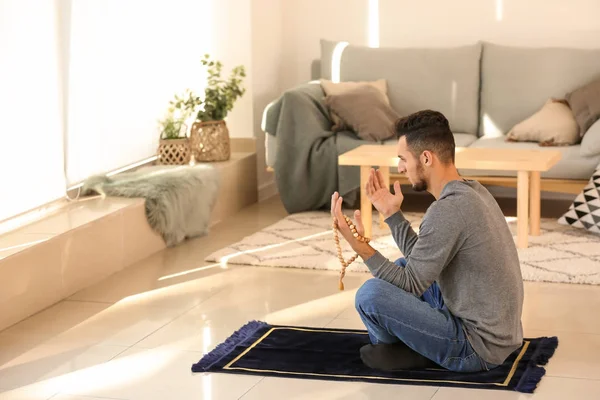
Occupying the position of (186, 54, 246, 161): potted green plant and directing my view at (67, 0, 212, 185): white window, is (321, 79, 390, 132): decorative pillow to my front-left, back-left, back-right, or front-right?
back-left

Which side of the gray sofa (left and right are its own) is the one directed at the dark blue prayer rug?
front

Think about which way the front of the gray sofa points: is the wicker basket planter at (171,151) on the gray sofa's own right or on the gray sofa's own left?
on the gray sofa's own right

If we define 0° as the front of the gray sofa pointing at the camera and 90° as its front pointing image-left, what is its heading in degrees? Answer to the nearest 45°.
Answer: approximately 0°

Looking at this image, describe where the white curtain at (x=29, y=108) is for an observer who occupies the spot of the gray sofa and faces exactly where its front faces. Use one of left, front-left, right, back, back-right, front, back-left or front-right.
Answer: front-right

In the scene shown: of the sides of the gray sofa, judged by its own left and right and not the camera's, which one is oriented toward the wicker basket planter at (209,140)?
right

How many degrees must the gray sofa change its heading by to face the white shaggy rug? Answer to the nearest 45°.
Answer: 0° — it already faces it
